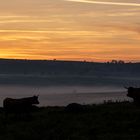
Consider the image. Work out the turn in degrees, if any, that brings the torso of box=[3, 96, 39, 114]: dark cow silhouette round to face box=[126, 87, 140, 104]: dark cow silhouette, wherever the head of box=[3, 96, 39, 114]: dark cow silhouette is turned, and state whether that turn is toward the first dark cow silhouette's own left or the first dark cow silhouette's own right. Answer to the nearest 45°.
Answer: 0° — it already faces it

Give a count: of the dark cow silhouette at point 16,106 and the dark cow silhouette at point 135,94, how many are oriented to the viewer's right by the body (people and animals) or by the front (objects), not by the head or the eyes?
1

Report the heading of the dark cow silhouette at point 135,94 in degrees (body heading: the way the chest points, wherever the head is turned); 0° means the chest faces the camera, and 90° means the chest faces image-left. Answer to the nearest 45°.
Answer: approximately 90°

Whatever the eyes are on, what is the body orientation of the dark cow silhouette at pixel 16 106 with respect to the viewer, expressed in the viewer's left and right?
facing to the right of the viewer

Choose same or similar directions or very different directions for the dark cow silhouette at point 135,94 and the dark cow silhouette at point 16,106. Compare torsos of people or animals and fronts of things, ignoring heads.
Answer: very different directions

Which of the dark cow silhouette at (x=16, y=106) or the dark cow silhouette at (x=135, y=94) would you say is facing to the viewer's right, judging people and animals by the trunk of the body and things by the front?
the dark cow silhouette at (x=16, y=106)
